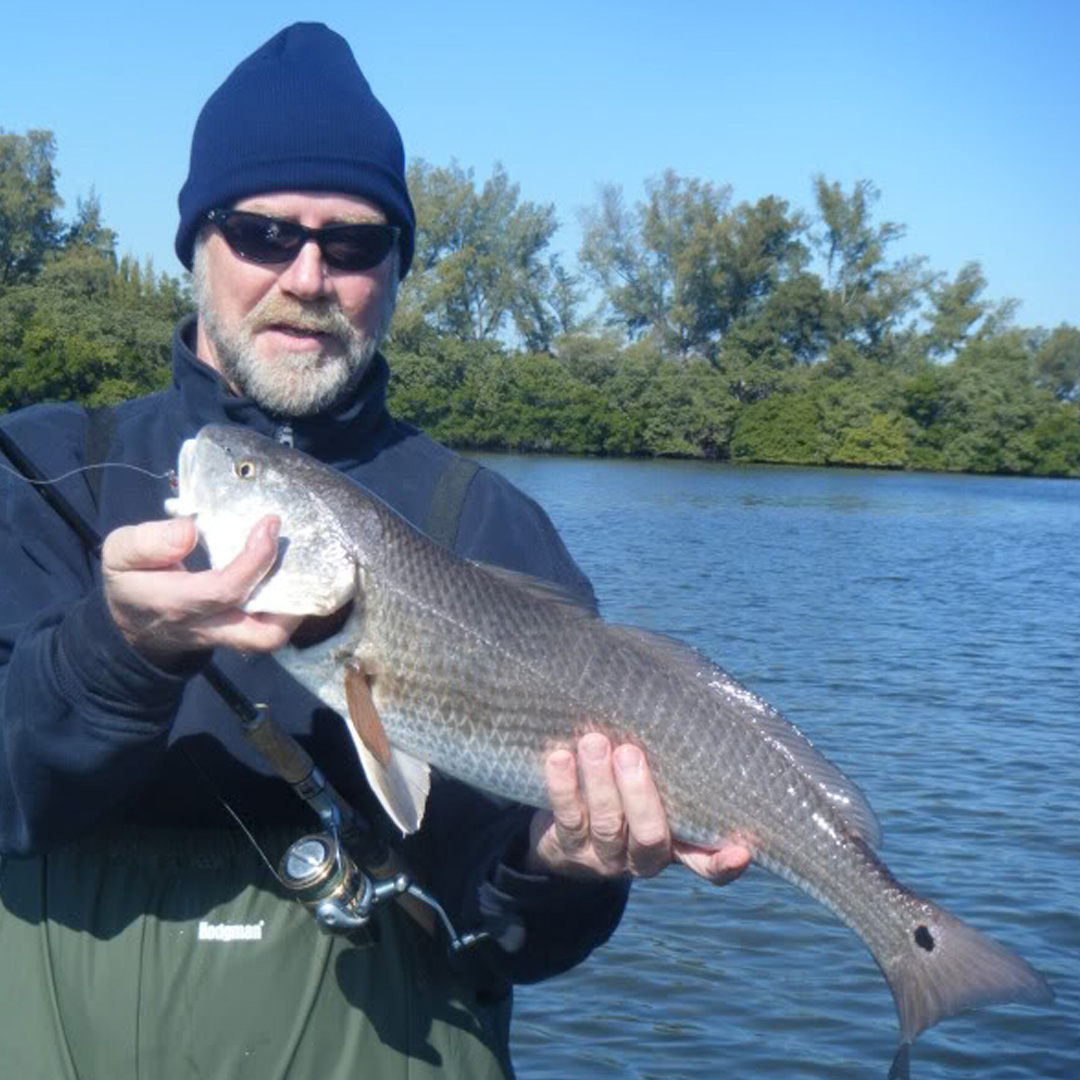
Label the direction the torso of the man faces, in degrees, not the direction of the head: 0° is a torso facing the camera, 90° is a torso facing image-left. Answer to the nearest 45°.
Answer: approximately 0°
